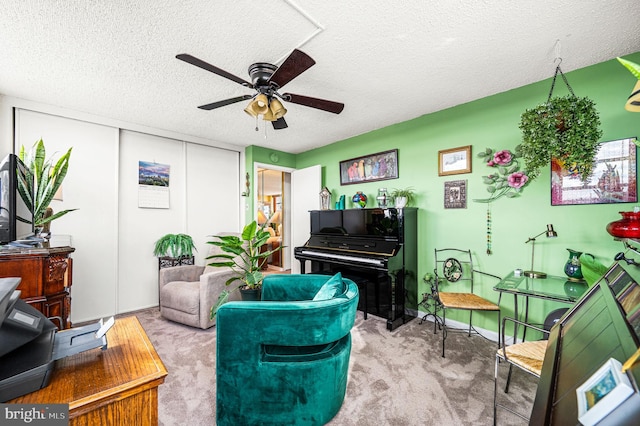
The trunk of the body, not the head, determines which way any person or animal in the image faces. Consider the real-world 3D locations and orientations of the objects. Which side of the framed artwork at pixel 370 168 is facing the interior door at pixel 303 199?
right

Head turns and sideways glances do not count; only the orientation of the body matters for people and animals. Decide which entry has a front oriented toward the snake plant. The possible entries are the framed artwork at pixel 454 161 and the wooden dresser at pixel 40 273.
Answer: the framed artwork

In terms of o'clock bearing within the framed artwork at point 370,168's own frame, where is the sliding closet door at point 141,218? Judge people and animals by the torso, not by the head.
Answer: The sliding closet door is roughly at 1 o'clock from the framed artwork.

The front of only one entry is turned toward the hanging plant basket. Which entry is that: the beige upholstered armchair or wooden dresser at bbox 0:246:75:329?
the wooden dresser

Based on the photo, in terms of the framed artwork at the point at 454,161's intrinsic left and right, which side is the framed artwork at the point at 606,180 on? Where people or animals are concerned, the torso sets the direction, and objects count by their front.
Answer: on its left

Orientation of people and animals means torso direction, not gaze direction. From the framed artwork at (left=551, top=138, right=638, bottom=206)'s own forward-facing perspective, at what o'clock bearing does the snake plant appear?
The snake plant is roughly at 12 o'clock from the framed artwork.

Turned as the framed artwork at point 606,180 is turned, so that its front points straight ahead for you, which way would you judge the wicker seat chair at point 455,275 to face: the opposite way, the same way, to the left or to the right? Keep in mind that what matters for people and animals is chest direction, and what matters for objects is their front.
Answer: to the left
